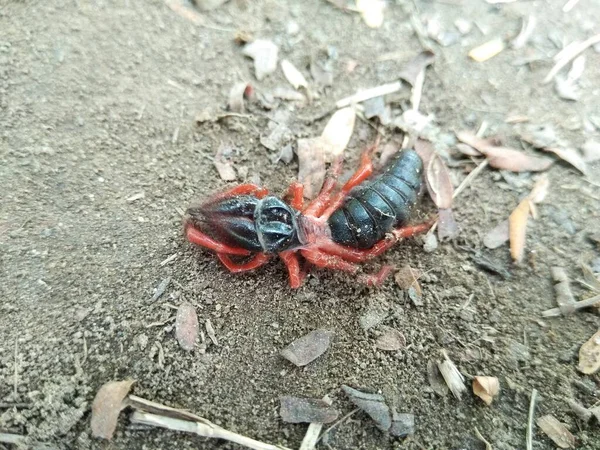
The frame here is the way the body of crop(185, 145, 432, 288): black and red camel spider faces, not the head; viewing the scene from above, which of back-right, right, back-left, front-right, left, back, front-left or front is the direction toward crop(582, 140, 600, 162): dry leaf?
back-right

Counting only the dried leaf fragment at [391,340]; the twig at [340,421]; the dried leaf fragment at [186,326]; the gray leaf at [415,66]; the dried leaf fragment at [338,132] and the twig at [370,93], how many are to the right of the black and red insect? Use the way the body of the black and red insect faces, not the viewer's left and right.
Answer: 3

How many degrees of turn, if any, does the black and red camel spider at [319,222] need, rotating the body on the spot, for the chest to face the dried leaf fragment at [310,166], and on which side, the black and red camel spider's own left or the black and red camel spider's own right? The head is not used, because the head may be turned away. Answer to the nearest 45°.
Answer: approximately 45° to the black and red camel spider's own right

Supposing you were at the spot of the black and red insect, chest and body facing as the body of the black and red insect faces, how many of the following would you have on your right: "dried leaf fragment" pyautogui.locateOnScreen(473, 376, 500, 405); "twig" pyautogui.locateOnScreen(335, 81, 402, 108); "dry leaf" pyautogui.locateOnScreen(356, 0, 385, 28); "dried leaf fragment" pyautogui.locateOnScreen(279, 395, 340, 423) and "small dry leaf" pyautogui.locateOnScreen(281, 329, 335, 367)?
2

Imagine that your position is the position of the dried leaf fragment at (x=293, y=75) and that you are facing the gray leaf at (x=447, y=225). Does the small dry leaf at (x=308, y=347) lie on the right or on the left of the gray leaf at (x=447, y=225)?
right

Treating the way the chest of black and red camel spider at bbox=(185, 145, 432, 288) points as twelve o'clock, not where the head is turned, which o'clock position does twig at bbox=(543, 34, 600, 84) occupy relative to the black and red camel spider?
The twig is roughly at 4 o'clock from the black and red camel spider.

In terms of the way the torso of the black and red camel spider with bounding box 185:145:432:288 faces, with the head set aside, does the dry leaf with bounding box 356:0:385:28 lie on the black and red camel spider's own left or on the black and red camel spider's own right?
on the black and red camel spider's own right

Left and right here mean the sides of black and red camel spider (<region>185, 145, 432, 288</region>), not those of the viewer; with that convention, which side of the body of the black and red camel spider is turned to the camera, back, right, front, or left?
left

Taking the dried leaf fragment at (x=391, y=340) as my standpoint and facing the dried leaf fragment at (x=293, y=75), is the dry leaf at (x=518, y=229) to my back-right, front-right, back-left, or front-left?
front-right

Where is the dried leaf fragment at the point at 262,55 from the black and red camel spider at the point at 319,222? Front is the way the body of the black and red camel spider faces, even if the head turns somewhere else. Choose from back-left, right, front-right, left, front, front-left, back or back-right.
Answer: front-right

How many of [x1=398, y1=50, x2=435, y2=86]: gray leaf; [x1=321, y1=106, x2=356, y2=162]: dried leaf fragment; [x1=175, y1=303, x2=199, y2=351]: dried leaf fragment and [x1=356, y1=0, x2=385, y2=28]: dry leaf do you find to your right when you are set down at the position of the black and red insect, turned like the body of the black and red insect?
3

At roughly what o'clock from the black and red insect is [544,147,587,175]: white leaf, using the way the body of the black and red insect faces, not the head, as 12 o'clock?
The white leaf is roughly at 5 o'clock from the black and red insect.

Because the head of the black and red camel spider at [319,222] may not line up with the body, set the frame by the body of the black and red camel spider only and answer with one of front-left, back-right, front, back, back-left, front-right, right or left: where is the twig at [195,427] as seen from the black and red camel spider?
left

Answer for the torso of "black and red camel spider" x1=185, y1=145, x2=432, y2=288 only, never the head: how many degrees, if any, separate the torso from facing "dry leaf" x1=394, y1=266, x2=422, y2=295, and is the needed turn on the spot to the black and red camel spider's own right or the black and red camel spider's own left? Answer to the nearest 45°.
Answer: approximately 180°

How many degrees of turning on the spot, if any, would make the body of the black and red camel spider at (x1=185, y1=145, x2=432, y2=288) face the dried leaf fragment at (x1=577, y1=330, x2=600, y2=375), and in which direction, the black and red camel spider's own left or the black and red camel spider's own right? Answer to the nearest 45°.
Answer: approximately 180°
